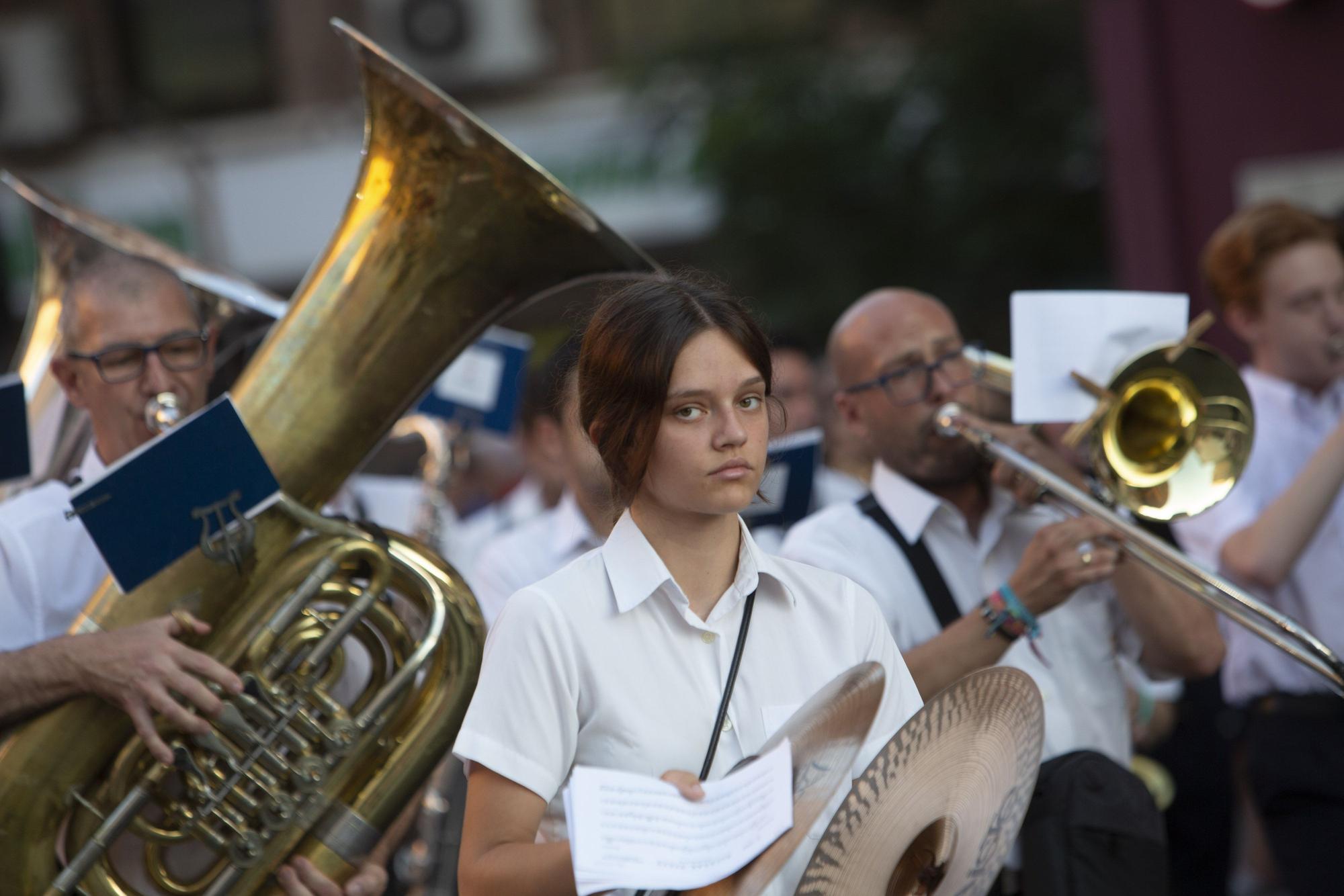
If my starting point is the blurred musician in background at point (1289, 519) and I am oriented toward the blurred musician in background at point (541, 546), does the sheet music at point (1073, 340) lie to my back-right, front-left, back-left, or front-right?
front-left

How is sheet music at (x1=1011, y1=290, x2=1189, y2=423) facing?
away from the camera

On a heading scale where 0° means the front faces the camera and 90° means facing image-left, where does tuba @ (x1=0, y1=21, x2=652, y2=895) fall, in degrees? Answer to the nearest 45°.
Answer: approximately 315°

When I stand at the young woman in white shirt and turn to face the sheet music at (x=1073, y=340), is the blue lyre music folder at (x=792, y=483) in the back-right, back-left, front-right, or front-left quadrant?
front-left

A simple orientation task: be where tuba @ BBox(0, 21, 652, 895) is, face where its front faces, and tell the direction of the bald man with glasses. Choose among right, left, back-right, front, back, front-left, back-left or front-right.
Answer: front-left

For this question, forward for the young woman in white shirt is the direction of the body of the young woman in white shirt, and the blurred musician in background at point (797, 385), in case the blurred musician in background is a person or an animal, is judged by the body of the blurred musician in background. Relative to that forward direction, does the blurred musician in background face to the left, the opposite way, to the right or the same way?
the same way

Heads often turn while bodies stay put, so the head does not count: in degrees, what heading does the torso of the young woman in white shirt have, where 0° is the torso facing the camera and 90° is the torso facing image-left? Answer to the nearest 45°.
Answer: approximately 315°

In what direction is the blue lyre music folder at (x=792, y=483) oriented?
away from the camera

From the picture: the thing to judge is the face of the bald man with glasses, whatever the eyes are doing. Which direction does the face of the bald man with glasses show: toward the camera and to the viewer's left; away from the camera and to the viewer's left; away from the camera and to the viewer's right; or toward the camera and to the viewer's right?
toward the camera and to the viewer's right
